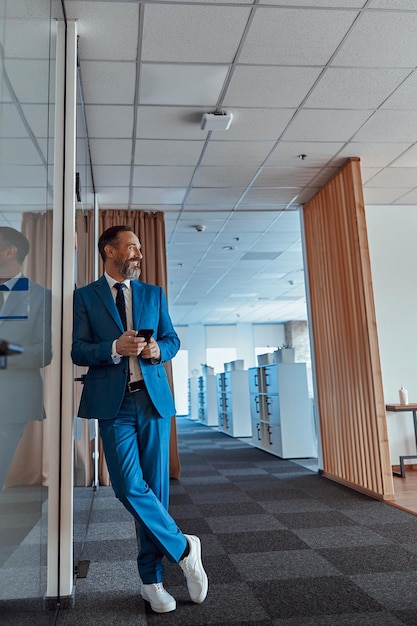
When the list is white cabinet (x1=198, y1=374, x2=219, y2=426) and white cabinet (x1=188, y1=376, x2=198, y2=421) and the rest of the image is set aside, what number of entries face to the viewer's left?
2

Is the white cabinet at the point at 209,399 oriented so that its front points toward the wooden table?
no

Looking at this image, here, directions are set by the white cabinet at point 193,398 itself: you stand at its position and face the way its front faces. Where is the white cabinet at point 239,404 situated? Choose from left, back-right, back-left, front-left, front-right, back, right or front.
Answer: left

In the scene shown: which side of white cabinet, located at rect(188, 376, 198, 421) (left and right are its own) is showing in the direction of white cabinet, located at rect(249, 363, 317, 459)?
left

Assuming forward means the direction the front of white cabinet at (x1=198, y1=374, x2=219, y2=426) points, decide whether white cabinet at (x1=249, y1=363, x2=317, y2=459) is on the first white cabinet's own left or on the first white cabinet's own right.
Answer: on the first white cabinet's own left

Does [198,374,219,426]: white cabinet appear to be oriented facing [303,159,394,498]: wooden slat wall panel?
no

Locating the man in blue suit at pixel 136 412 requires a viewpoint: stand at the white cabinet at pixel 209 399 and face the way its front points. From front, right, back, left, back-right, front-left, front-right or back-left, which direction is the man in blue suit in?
left

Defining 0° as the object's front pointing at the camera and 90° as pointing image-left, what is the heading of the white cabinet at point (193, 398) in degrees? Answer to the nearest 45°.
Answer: approximately 90°

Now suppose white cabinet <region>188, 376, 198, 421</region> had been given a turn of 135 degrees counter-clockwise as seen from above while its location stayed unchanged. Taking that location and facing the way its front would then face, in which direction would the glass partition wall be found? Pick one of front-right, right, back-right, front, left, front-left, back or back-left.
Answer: front-right

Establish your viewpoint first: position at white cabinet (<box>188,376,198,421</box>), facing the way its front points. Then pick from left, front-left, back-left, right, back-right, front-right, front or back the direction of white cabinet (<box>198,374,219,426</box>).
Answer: left

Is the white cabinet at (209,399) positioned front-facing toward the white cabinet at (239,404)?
no

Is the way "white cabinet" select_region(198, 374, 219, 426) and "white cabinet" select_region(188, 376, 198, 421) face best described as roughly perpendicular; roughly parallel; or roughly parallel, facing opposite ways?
roughly parallel

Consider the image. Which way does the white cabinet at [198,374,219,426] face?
to the viewer's left
